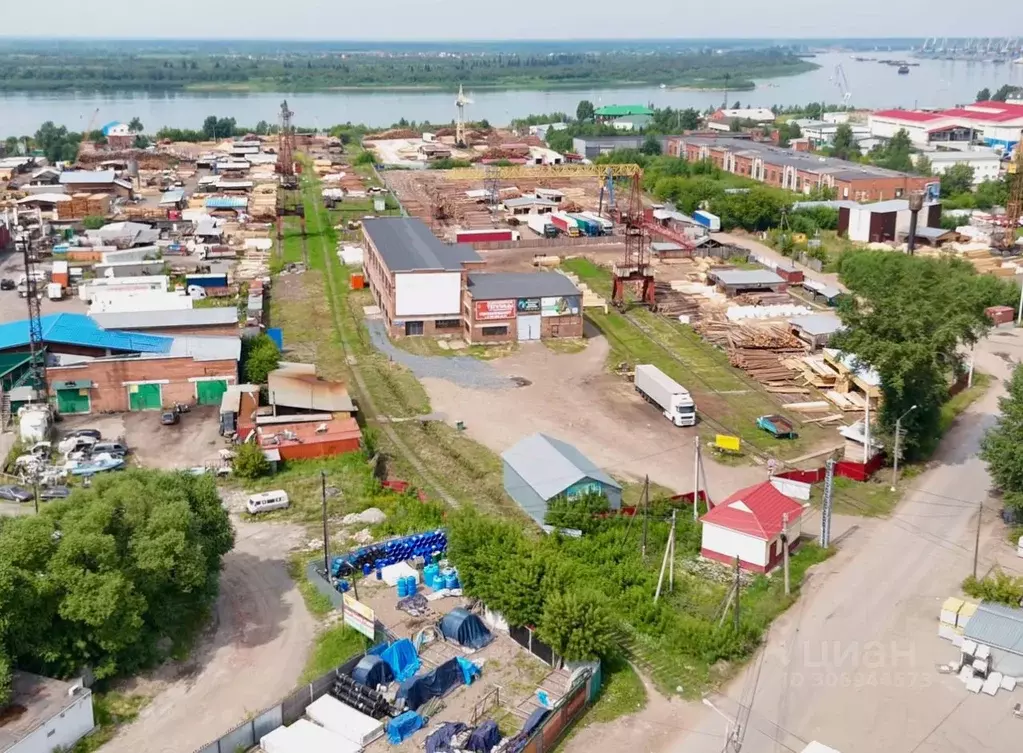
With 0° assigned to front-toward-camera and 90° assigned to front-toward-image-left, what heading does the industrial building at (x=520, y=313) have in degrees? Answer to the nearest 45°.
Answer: approximately 0°

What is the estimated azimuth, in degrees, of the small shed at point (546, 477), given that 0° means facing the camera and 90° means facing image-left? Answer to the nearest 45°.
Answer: approximately 315°

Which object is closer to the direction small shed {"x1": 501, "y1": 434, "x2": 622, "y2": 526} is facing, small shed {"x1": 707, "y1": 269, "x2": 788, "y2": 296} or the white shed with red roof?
the white shed with red roof

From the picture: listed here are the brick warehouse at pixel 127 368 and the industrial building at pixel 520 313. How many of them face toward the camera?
2

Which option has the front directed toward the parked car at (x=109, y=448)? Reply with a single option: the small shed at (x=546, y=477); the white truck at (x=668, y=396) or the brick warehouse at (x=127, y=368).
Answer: the brick warehouse

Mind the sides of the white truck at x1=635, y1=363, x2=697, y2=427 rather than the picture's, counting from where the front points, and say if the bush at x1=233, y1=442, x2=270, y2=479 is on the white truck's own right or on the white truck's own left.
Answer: on the white truck's own right

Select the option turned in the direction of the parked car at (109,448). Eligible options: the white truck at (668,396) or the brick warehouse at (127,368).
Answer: the brick warehouse
